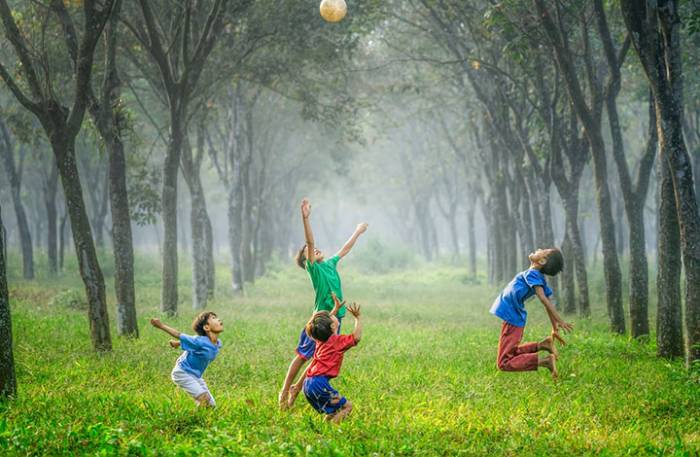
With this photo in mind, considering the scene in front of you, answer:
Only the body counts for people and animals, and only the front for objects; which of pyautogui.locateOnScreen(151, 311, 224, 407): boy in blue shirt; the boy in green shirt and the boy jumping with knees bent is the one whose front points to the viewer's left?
the boy jumping with knees bent

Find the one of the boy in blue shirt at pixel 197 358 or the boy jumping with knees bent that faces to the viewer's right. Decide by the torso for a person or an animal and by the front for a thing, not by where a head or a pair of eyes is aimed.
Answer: the boy in blue shirt

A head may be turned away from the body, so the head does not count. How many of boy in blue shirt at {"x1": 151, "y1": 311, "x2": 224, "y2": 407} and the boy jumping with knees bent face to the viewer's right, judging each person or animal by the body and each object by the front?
1

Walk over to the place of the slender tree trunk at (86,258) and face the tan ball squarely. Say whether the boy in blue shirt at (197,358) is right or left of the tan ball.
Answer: right

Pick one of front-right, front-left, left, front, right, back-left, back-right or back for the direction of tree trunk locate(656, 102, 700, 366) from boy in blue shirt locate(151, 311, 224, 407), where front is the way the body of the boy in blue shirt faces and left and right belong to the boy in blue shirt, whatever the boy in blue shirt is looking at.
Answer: front

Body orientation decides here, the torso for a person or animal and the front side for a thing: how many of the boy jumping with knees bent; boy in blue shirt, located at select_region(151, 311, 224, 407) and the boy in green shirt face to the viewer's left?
1

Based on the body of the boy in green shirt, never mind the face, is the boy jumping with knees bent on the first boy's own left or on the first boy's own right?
on the first boy's own left

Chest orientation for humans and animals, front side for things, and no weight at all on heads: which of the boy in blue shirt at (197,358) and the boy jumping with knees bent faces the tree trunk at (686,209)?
the boy in blue shirt

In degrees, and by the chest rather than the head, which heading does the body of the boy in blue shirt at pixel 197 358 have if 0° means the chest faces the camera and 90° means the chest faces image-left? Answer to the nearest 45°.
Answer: approximately 270°

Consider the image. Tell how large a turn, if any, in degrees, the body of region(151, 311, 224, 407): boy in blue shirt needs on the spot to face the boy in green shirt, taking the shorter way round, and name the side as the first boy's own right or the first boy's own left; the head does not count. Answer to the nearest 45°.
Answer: approximately 45° to the first boy's own left

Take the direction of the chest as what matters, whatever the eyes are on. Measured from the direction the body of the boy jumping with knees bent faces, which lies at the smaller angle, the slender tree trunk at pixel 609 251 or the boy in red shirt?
the boy in red shirt

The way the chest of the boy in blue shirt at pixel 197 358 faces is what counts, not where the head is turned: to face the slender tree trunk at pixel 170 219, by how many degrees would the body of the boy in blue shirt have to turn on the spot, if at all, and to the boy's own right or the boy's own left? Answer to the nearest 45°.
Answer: approximately 90° to the boy's own left

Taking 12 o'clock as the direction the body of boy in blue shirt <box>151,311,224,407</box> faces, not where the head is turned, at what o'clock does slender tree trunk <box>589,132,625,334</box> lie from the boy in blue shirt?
The slender tree trunk is roughly at 11 o'clock from the boy in blue shirt.

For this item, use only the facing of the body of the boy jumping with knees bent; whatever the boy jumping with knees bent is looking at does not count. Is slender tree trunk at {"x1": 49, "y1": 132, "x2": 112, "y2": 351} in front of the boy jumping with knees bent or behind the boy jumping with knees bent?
in front
